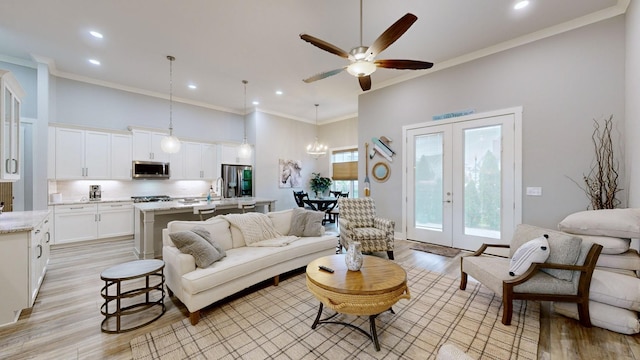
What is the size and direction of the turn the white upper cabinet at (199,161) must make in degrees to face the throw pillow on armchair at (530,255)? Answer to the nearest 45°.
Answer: approximately 45° to its left

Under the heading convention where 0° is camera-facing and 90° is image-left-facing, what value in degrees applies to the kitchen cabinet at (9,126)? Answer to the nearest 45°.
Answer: approximately 270°

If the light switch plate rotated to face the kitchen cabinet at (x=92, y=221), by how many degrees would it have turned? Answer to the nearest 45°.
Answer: approximately 45° to its right

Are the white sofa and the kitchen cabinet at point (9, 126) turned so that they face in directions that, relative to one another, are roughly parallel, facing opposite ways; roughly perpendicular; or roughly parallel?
roughly perpendicular

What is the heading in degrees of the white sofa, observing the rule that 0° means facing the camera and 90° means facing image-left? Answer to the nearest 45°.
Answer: approximately 315°

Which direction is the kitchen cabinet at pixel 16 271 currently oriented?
to the viewer's right

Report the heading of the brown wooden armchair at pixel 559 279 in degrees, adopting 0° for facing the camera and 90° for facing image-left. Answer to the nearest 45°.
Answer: approximately 45°

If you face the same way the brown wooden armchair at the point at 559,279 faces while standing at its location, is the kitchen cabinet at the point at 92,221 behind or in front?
in front

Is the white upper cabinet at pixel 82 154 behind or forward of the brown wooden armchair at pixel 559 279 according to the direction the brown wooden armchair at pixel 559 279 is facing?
forward

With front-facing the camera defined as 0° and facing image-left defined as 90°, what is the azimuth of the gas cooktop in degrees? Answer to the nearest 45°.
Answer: approximately 0°
